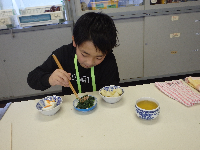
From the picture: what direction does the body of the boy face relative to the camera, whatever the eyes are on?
toward the camera
